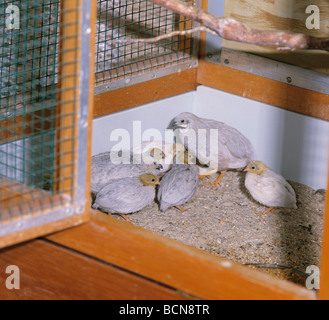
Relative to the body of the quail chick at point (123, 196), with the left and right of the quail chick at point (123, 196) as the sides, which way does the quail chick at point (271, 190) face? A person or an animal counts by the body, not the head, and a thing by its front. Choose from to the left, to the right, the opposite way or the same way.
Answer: the opposite way

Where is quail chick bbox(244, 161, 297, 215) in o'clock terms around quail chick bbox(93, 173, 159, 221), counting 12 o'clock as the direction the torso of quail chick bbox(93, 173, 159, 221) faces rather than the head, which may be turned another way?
quail chick bbox(244, 161, 297, 215) is roughly at 12 o'clock from quail chick bbox(93, 173, 159, 221).

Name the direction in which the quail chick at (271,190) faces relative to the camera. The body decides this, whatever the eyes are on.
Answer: to the viewer's left

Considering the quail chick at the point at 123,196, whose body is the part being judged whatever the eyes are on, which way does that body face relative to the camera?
to the viewer's right

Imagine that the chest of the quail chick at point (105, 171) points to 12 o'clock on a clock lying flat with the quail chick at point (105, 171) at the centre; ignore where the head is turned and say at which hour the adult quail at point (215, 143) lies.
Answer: the adult quail at point (215, 143) is roughly at 11 o'clock from the quail chick at point (105, 171).

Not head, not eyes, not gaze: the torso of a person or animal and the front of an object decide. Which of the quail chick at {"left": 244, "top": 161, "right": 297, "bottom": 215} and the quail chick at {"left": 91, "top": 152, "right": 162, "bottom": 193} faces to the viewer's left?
the quail chick at {"left": 244, "top": 161, "right": 297, "bottom": 215}

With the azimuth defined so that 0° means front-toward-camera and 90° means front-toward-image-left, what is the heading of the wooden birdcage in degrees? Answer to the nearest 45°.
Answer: approximately 45°

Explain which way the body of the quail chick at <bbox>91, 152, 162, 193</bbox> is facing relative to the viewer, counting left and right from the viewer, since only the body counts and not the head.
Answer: facing to the right of the viewer

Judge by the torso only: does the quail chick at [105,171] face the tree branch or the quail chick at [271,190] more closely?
the quail chick
